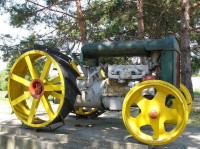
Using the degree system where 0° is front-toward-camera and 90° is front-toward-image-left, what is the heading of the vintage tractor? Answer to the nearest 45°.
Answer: approximately 315°
